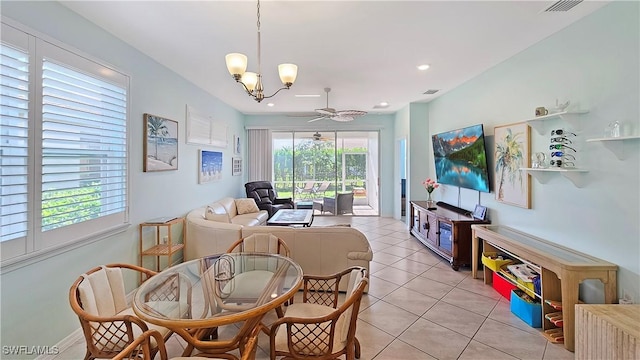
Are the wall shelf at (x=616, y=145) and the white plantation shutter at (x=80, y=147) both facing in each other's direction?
yes

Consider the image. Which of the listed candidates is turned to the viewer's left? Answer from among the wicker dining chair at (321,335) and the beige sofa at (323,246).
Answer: the wicker dining chair

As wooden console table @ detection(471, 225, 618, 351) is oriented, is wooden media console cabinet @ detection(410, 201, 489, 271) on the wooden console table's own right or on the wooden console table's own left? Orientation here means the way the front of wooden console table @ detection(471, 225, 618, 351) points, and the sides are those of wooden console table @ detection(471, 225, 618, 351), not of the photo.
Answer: on the wooden console table's own right

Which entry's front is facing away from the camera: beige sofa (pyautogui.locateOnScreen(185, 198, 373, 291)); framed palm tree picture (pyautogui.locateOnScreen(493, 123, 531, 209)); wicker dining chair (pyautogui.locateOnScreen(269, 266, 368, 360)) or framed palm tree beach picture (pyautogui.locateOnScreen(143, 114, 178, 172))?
the beige sofa

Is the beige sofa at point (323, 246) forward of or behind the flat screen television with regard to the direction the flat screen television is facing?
forward

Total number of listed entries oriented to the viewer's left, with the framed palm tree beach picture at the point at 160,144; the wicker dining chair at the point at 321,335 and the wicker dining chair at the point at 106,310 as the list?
1

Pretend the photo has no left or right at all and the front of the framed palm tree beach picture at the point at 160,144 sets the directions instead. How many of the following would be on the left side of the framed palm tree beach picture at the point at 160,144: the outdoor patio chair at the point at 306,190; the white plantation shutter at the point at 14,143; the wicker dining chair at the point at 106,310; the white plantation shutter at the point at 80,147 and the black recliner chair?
2

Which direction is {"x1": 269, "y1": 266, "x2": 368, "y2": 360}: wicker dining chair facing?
to the viewer's left

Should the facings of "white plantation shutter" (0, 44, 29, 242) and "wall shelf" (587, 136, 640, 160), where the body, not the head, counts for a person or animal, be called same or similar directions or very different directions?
very different directions

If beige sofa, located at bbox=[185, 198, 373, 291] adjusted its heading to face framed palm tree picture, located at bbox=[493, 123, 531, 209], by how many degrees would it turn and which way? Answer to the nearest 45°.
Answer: approximately 90° to its right

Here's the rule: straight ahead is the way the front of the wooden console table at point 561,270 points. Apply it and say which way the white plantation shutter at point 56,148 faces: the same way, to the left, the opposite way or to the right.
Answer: the opposite way

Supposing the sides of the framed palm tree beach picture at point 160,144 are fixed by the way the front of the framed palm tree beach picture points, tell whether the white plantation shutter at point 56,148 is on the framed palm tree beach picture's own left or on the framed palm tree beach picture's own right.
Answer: on the framed palm tree beach picture's own right

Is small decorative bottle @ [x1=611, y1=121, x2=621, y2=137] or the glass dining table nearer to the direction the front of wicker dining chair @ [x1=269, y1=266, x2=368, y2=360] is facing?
the glass dining table
